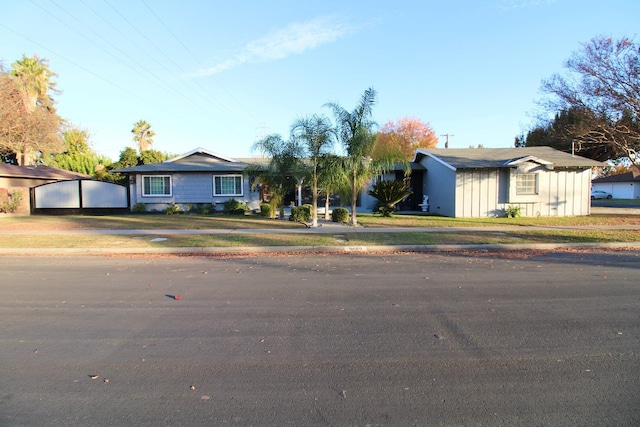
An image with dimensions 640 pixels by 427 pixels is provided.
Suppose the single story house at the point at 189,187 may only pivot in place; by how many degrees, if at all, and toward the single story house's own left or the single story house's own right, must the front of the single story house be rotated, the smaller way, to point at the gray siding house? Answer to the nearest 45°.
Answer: approximately 45° to the single story house's own left

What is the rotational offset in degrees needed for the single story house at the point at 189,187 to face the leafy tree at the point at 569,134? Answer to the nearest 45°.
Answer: approximately 90° to its left

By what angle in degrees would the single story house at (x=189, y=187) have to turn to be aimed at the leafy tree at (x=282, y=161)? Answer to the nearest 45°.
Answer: approximately 45° to its left

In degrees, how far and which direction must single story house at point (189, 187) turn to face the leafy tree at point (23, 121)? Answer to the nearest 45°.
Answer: approximately 135° to its right

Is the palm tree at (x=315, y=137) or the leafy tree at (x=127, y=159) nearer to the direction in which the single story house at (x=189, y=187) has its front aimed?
the palm tree

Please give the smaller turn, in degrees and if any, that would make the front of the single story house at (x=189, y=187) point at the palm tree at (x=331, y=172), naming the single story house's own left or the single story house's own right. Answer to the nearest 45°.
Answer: approximately 45° to the single story house's own left

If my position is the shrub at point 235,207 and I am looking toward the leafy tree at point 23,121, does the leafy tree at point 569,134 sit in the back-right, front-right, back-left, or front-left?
back-right

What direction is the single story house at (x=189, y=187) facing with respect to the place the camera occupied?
facing the viewer

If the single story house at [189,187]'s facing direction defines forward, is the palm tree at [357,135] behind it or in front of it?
in front
